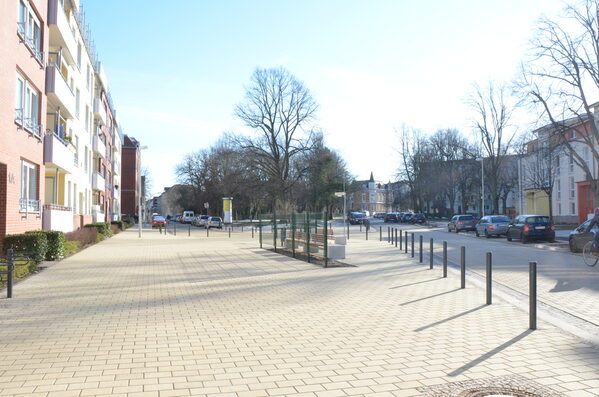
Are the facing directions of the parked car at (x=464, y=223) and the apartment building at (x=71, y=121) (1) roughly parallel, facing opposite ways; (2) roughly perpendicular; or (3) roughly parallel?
roughly perpendicular

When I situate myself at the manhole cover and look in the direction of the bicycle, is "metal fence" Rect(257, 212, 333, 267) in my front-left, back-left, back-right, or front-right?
front-left

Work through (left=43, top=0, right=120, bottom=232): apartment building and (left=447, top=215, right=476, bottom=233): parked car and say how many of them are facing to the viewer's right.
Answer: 1

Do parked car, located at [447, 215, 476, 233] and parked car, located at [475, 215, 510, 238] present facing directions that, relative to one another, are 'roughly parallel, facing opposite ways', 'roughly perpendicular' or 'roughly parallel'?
roughly parallel

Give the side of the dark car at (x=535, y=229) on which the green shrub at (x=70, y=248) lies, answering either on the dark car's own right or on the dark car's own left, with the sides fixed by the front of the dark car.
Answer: on the dark car's own left

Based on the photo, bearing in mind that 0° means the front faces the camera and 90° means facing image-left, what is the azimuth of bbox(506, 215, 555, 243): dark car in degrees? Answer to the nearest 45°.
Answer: approximately 135°

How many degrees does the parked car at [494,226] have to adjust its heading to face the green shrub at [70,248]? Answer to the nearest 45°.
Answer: approximately 90° to its left

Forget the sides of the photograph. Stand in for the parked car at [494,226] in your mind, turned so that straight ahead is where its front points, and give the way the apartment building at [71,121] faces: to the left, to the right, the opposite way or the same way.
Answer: to the right

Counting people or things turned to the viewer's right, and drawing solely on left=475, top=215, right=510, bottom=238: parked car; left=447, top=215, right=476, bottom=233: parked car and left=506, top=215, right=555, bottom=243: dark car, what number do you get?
0

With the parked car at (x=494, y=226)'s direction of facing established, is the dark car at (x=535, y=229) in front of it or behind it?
behind

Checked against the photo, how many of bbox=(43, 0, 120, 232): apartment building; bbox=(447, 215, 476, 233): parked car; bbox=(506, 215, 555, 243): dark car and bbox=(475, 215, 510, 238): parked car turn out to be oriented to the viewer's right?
1

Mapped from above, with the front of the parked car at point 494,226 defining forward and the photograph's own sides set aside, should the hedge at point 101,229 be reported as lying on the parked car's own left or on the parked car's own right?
on the parked car's own left

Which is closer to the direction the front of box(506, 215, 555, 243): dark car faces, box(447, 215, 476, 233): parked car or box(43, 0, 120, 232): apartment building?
the parked car

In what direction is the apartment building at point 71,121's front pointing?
to the viewer's right

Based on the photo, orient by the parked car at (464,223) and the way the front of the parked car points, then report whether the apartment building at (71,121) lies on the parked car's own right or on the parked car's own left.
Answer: on the parked car's own left

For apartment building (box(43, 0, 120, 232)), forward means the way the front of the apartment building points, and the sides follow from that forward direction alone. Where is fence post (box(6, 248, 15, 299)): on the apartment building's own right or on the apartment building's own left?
on the apartment building's own right

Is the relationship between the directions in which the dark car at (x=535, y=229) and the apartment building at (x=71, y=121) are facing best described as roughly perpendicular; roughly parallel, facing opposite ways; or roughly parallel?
roughly perpendicular

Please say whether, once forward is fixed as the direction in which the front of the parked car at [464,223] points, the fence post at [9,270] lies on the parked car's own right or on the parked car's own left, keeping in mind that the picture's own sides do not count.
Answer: on the parked car's own left

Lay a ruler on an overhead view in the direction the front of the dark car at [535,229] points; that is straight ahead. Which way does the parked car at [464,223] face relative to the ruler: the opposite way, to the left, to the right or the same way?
the same way
